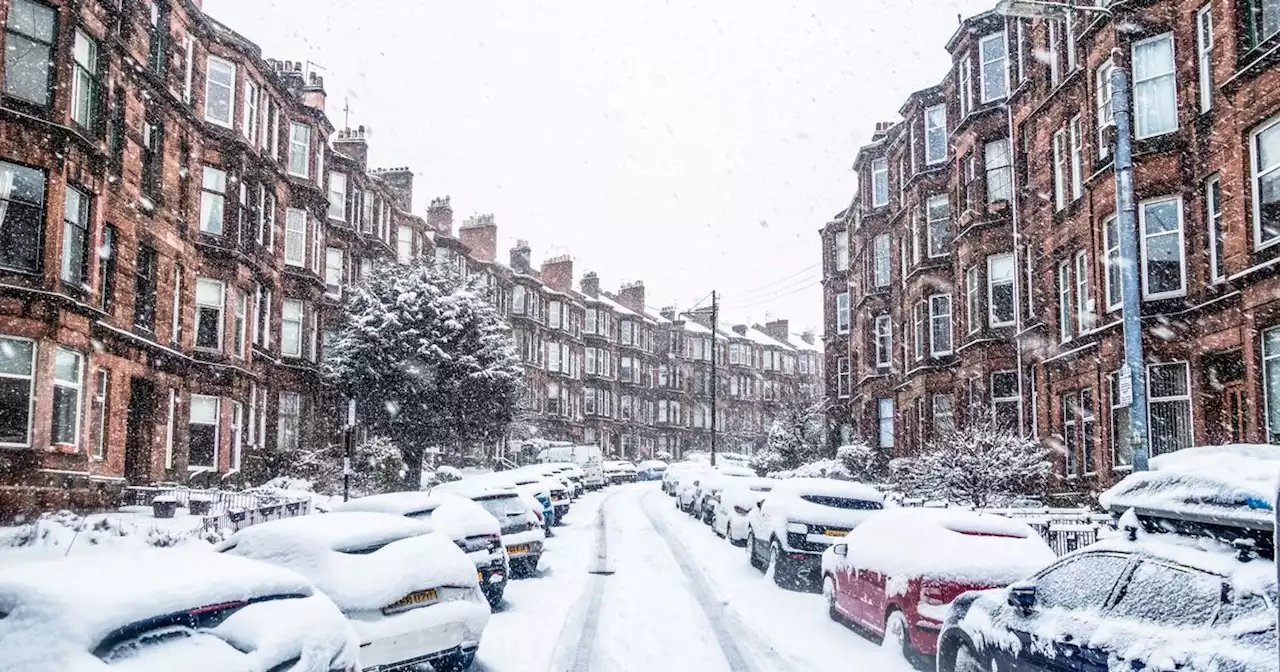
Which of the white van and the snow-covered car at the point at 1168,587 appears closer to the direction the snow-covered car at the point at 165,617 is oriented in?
the white van

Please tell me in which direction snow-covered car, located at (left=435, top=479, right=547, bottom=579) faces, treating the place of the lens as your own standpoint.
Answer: facing away from the viewer and to the left of the viewer

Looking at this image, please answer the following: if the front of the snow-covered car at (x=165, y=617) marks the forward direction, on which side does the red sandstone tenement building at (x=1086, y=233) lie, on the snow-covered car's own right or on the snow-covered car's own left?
on the snow-covered car's own right

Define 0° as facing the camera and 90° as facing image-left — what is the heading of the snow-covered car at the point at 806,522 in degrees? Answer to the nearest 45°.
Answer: approximately 135°

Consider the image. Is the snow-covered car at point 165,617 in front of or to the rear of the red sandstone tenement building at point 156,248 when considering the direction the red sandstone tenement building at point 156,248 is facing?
in front

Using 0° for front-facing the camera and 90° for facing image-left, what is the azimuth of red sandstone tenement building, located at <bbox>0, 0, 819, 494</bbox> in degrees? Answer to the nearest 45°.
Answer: approximately 315°

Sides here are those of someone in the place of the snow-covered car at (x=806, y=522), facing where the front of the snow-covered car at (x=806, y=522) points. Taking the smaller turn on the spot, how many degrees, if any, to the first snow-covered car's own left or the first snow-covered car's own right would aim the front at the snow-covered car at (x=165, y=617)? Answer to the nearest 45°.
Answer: approximately 135° to the first snow-covered car's own left

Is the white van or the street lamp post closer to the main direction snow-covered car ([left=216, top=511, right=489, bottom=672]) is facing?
the white van

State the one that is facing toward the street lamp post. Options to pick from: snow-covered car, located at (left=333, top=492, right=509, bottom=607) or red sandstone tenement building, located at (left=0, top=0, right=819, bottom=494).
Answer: the red sandstone tenement building

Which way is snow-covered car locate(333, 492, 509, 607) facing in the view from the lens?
facing away from the viewer and to the left of the viewer

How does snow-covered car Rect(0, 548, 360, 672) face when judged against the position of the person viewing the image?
facing away from the viewer and to the left of the viewer

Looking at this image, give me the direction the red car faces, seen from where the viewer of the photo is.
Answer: facing away from the viewer and to the left of the viewer

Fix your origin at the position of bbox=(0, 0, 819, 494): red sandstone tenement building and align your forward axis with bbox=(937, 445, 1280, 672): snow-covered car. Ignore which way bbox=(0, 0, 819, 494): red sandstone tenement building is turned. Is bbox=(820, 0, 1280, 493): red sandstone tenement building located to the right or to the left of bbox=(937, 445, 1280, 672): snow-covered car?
left
